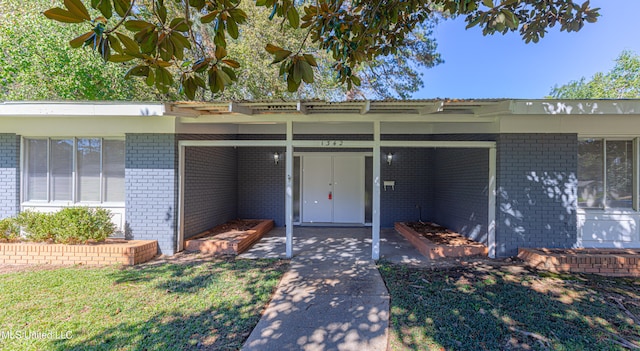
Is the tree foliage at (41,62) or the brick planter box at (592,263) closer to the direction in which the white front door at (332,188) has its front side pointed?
the brick planter box

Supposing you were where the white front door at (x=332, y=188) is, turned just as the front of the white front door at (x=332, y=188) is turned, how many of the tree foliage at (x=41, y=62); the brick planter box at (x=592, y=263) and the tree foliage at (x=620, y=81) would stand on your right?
1

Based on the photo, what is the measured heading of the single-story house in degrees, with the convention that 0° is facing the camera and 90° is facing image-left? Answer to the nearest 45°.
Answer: approximately 0°

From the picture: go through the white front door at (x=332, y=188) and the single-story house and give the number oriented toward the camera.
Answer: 2

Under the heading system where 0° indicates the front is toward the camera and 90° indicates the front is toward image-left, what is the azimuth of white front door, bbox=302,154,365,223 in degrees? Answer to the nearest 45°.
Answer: approximately 0°

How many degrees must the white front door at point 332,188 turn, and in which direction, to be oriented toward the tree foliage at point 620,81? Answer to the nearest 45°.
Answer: approximately 135° to its left

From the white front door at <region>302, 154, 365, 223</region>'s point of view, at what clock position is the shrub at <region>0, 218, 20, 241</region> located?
The shrub is roughly at 2 o'clock from the white front door.

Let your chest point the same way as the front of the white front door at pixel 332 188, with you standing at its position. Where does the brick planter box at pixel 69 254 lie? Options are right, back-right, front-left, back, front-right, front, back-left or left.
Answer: front-right
